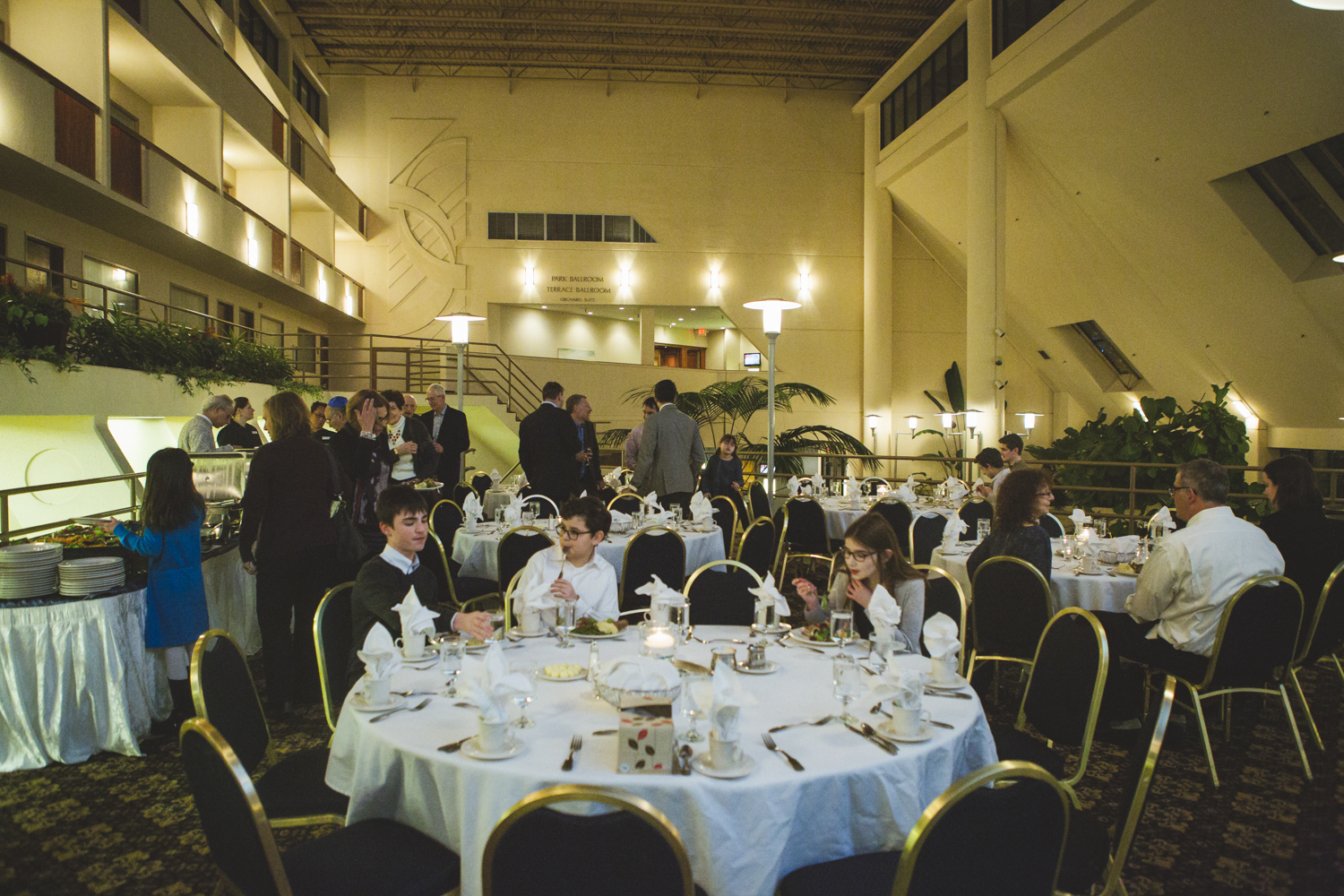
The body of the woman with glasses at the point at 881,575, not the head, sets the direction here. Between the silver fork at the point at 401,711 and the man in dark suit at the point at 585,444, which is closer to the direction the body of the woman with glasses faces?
the silver fork

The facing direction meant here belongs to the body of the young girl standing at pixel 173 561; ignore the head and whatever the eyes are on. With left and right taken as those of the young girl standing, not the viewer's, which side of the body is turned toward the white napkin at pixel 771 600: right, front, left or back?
back

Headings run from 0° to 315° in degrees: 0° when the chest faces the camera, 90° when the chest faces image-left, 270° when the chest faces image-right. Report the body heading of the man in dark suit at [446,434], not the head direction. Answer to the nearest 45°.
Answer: approximately 45°

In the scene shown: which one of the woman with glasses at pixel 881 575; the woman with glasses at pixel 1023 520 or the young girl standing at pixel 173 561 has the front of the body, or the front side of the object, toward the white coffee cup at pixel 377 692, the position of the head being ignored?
the woman with glasses at pixel 881 575

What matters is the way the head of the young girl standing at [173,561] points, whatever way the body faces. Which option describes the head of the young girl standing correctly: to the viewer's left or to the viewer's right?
to the viewer's left

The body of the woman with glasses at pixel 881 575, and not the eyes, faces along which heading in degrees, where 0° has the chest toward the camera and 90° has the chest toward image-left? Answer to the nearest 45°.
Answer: approximately 45°

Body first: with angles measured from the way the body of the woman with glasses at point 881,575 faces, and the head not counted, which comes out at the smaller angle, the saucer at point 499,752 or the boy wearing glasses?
the saucer

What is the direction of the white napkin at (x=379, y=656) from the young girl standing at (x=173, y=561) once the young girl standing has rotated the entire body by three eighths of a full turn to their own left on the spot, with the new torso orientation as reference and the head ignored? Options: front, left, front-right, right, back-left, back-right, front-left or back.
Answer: front

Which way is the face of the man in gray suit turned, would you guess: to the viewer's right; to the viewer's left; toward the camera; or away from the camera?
away from the camera

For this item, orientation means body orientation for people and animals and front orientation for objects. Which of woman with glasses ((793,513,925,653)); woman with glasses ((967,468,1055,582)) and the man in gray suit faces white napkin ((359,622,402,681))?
woman with glasses ((793,513,925,653))

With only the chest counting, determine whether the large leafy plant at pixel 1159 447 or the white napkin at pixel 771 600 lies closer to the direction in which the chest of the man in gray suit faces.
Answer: the large leafy plant

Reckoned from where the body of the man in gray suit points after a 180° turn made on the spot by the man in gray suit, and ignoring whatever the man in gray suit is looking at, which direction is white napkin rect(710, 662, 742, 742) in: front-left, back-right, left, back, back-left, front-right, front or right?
front

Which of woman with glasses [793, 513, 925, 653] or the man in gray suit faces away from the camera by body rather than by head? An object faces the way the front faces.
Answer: the man in gray suit

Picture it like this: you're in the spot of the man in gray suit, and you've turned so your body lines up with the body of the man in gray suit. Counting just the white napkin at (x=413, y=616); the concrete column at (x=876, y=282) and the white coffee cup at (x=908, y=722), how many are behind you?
2

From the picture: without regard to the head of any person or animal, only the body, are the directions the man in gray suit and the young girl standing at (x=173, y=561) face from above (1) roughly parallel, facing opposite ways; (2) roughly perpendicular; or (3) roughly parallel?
roughly perpendicular
